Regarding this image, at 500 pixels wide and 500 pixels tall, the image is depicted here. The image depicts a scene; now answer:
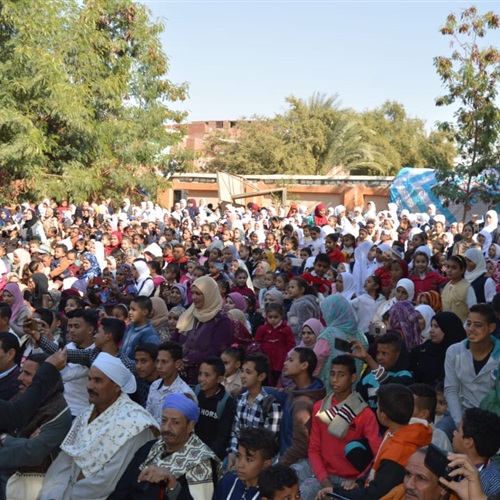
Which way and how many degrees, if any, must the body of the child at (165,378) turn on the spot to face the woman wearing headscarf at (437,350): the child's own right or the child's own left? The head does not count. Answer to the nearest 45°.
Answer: approximately 135° to the child's own left

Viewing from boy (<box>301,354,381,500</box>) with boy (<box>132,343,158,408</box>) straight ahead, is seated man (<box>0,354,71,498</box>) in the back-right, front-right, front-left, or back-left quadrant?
front-left

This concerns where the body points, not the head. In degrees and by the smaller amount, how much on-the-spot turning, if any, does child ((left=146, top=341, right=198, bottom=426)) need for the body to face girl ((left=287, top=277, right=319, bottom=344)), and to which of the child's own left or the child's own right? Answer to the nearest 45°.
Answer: approximately 180°

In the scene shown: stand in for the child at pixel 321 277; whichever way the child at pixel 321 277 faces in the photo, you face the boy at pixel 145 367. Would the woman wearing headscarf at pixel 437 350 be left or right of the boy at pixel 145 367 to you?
left

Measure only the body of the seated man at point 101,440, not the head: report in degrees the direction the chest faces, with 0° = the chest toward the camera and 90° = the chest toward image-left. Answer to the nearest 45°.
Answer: approximately 45°

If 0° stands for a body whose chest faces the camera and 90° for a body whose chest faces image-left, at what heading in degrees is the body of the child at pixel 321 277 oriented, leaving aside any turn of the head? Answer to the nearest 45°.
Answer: approximately 0°

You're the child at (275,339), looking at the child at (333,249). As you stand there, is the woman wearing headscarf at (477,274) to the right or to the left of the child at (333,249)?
right

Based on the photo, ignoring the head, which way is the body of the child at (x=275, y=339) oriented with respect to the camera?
toward the camera

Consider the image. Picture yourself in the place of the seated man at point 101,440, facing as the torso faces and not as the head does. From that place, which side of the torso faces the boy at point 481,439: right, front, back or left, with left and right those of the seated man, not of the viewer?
left

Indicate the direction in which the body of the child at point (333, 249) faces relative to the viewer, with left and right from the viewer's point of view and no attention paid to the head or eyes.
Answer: facing the viewer and to the left of the viewer
